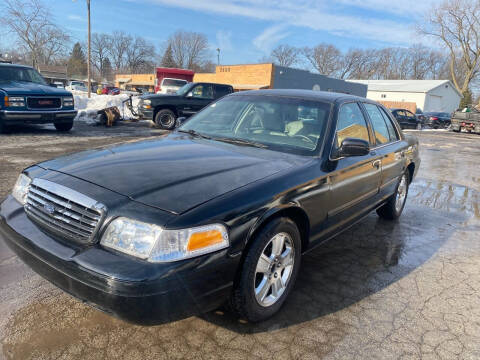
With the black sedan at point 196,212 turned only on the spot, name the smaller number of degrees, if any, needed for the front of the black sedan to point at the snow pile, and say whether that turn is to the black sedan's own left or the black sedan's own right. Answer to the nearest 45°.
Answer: approximately 135° to the black sedan's own right

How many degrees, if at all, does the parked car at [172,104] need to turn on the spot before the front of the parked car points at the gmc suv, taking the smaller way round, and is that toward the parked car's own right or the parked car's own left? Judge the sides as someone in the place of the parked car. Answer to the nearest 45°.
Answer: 0° — it already faces it

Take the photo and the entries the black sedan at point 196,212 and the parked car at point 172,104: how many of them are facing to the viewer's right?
0

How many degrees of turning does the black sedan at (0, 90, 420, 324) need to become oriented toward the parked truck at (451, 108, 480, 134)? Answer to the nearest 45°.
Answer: approximately 180°

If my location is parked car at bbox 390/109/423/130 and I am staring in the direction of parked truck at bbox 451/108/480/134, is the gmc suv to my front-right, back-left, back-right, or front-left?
back-right

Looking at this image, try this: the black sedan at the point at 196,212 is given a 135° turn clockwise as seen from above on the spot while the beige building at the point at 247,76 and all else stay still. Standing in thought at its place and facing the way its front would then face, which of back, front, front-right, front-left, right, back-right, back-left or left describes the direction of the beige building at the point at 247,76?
front

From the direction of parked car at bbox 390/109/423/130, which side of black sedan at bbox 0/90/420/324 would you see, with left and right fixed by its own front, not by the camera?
back

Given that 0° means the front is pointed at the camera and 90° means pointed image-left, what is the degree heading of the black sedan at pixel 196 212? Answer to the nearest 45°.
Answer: approximately 45°

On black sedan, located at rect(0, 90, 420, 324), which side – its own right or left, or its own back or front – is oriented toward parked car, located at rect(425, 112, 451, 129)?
back

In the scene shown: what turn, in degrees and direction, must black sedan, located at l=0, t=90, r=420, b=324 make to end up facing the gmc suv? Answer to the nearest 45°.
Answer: approximately 90° to its right

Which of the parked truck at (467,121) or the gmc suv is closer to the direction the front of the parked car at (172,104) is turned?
the gmc suv

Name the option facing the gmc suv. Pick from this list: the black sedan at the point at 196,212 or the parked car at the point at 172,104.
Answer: the parked car

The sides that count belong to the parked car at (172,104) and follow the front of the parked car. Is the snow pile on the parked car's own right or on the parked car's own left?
on the parked car's own right
